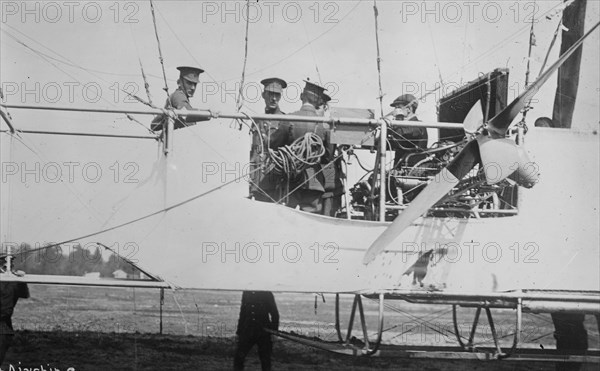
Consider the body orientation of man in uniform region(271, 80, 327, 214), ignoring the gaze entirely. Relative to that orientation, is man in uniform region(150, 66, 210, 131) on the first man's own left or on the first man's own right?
on the first man's own left

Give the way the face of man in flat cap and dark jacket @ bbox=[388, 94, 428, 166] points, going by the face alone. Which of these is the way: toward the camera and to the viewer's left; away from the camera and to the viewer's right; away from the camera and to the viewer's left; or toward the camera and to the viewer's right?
toward the camera and to the viewer's left
